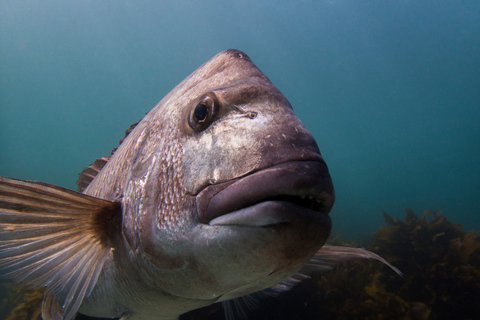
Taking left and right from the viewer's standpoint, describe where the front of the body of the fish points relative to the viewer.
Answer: facing the viewer and to the right of the viewer

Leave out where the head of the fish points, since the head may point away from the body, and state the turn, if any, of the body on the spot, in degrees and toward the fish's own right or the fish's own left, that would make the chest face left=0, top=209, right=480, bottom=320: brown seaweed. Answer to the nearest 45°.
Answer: approximately 90° to the fish's own left
